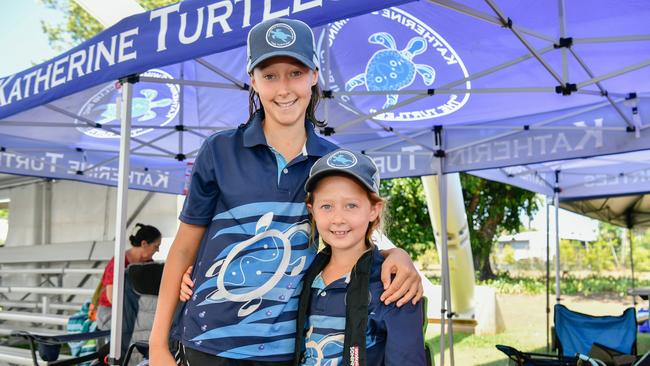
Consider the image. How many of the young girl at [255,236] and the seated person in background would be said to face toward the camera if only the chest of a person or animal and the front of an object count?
1

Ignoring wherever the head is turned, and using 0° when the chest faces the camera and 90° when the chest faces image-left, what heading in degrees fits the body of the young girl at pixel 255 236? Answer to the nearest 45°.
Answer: approximately 0°

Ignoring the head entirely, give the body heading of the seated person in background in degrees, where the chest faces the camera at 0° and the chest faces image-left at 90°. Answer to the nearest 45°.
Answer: approximately 270°

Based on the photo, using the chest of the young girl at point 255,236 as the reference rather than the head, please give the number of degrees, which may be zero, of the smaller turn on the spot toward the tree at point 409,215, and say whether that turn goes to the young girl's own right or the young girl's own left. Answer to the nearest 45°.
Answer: approximately 180°

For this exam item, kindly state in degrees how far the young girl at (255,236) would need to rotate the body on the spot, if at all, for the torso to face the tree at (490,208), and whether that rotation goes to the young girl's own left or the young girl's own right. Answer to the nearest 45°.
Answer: approximately 180°

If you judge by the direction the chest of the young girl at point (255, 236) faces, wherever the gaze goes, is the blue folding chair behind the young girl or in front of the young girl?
behind
